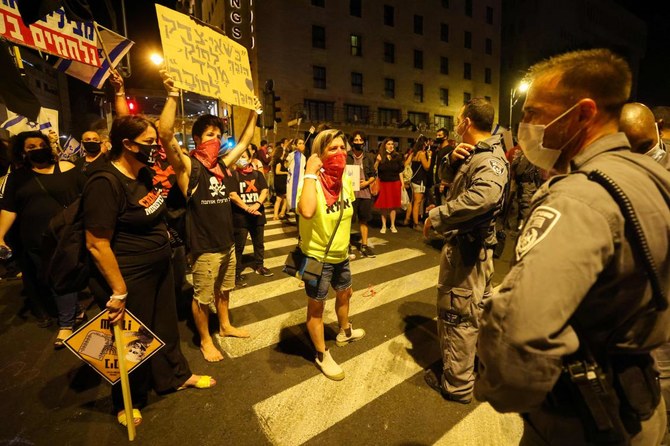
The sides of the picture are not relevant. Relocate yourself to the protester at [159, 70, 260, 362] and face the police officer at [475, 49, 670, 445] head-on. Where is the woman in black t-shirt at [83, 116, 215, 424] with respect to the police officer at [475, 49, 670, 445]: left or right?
right

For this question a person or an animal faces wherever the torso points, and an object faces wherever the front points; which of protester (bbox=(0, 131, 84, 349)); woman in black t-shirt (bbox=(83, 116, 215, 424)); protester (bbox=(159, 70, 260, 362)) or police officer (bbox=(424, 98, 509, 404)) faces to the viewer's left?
the police officer

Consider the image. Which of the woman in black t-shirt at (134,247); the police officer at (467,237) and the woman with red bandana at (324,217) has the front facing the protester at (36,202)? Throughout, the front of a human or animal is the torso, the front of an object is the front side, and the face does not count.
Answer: the police officer

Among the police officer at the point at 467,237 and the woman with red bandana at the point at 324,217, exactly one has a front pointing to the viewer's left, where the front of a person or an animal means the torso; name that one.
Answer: the police officer

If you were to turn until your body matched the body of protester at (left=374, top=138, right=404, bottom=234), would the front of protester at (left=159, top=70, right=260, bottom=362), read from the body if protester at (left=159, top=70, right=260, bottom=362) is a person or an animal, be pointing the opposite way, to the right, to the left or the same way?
to the left

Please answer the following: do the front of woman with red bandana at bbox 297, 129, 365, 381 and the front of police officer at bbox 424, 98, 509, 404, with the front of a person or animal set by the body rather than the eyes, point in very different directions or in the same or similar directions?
very different directions

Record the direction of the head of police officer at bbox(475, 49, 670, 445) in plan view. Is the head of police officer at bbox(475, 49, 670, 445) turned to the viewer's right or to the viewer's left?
to the viewer's left

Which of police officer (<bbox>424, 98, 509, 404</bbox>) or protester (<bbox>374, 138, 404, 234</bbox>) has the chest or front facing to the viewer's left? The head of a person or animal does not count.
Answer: the police officer

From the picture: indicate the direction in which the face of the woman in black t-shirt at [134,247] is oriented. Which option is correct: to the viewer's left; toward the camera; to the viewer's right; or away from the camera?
to the viewer's right

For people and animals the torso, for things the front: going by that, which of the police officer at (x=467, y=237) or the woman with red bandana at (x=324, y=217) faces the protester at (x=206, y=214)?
the police officer
